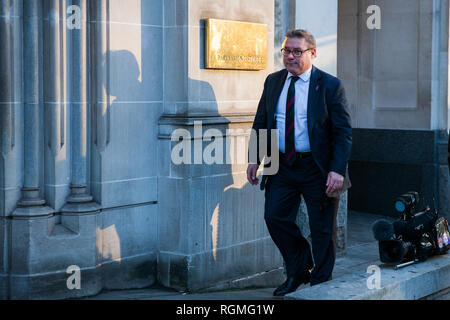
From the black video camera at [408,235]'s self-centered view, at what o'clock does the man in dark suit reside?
The man in dark suit is roughly at 12 o'clock from the black video camera.

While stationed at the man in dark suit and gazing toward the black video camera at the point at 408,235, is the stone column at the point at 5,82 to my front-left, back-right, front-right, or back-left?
back-left

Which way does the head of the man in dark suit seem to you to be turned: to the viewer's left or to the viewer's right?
to the viewer's left

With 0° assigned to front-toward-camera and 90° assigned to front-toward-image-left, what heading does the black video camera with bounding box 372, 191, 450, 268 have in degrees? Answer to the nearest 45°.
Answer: approximately 45°

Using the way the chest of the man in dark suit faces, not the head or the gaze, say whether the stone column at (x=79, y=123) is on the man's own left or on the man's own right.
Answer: on the man's own right

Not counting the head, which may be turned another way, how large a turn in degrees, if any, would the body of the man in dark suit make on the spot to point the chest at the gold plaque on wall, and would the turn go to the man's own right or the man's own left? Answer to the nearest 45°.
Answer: approximately 90° to the man's own right
